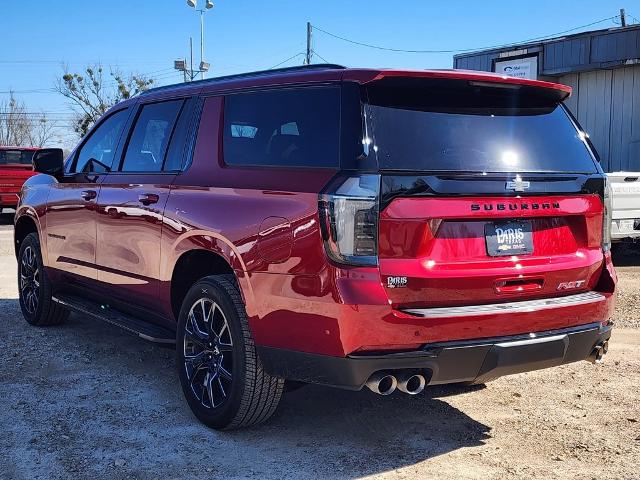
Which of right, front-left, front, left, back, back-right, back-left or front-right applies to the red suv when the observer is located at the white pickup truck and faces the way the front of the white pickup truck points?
back

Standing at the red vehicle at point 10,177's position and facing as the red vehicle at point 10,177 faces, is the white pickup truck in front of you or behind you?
behind

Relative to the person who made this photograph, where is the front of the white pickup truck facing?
facing away from the viewer

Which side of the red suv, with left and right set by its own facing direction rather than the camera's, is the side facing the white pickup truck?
right

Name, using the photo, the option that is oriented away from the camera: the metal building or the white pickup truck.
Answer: the white pickup truck

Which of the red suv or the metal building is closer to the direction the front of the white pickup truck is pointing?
the metal building

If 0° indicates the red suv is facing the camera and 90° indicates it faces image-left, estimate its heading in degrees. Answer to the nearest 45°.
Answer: approximately 135°

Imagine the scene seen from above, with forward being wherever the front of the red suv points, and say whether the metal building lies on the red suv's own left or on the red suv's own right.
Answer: on the red suv's own right

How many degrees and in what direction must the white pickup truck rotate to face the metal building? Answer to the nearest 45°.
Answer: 0° — it already faces it

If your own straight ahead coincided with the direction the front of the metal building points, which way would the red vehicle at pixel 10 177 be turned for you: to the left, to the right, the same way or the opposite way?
to the right

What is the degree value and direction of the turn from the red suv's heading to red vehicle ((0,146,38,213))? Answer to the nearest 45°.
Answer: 0° — it already faces it

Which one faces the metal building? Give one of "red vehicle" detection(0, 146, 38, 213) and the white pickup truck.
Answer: the white pickup truck

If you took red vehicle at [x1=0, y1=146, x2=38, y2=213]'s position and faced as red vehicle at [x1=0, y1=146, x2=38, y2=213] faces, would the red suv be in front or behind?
behind

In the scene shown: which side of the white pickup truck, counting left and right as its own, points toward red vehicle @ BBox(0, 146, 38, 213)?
left
